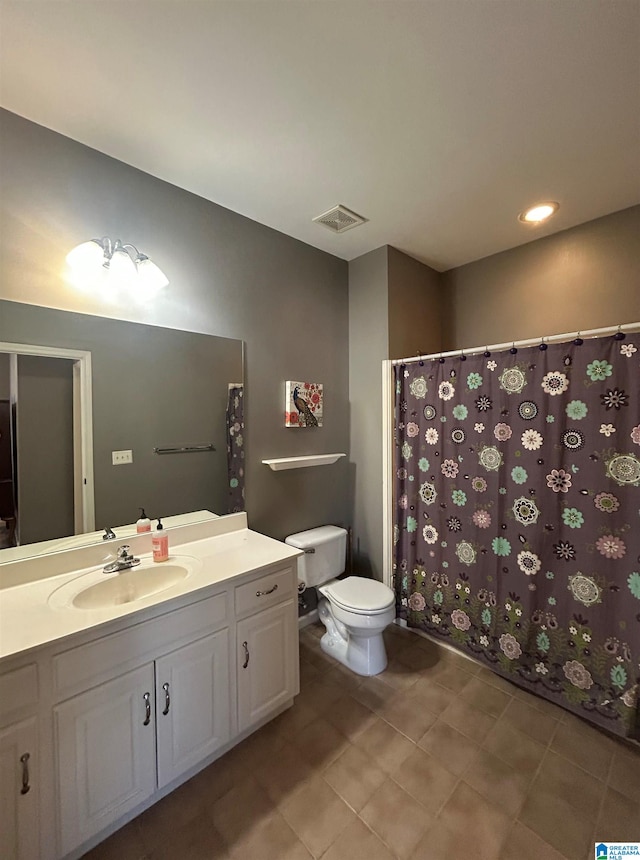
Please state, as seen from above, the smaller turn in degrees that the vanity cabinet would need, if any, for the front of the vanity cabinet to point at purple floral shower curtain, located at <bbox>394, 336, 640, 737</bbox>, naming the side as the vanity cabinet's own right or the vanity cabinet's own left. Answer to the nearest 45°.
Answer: approximately 45° to the vanity cabinet's own left

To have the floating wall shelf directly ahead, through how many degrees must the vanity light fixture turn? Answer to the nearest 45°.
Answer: approximately 45° to its left

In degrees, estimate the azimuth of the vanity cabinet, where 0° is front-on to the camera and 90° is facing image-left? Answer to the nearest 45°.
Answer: approximately 315°

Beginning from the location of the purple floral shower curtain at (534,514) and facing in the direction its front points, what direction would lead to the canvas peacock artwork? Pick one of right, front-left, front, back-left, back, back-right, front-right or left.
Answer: front-right

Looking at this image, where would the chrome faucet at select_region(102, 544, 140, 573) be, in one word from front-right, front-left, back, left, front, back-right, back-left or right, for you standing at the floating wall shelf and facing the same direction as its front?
right

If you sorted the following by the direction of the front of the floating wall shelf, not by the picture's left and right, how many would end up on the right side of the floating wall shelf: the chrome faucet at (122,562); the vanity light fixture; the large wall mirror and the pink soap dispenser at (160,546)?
4

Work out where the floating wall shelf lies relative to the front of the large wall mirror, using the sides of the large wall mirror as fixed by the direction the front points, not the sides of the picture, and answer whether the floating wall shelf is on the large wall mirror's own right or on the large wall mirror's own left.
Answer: on the large wall mirror's own left
